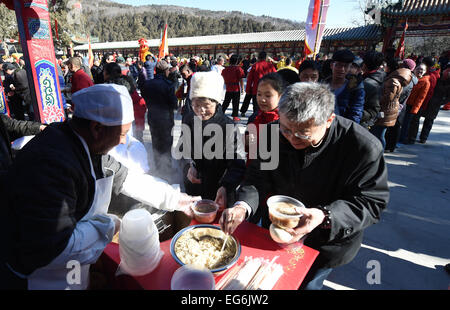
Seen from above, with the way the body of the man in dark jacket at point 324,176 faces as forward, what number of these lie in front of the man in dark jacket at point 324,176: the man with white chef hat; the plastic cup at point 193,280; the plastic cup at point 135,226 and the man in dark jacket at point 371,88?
3

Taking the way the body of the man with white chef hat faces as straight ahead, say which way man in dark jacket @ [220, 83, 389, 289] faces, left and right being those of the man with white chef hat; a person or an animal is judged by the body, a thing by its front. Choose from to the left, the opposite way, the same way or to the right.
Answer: the opposite way

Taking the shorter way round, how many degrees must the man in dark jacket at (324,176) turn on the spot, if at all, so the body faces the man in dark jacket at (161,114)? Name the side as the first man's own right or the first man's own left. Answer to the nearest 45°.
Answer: approximately 90° to the first man's own right

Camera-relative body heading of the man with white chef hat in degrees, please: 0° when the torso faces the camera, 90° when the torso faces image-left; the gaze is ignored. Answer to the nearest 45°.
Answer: approximately 270°

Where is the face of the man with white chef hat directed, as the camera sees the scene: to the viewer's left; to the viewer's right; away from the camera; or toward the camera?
to the viewer's right

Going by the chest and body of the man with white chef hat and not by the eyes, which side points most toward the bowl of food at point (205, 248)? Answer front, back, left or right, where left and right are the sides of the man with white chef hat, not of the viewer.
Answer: front

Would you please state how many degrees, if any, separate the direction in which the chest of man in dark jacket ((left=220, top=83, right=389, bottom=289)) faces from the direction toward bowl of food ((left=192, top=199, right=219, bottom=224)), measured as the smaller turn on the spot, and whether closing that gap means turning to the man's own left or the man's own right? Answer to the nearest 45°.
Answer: approximately 45° to the man's own right

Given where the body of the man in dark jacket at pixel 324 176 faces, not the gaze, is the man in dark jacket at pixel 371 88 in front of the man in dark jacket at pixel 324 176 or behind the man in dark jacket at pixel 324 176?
behind

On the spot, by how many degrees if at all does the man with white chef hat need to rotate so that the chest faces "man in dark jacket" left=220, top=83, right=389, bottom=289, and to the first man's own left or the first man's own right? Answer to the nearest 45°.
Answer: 0° — they already face them

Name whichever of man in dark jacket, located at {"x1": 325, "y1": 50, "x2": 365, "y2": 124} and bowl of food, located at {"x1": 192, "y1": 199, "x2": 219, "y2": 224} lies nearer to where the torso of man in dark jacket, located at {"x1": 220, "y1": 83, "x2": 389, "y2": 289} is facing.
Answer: the bowl of food

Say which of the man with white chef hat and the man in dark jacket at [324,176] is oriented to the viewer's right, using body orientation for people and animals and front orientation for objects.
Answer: the man with white chef hat

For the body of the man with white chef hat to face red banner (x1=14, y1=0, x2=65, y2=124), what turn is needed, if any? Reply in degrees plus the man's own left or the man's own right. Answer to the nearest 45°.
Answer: approximately 90° to the man's own left
